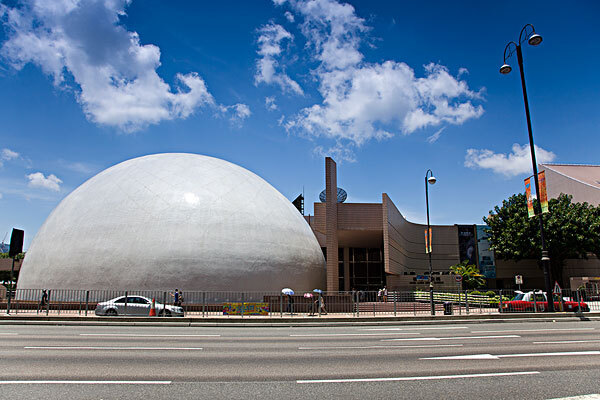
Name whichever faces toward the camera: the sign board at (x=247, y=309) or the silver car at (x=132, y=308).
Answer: the sign board

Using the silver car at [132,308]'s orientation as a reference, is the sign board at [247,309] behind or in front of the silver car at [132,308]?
in front

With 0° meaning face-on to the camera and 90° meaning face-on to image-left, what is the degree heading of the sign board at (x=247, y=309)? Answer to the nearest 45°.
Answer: approximately 0°

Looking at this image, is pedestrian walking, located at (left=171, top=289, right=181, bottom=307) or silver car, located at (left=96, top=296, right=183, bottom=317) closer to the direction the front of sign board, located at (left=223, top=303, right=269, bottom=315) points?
the silver car

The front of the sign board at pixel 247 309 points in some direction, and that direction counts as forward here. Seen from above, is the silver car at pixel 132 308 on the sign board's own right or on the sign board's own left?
on the sign board's own right

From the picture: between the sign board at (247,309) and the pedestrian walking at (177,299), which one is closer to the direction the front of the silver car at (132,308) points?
the sign board

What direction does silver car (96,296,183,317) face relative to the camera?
to the viewer's right

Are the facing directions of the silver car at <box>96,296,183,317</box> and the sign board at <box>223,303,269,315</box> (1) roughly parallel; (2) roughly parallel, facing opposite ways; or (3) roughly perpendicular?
roughly perpendicular

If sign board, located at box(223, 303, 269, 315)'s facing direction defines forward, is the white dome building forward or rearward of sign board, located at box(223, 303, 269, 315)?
rearward

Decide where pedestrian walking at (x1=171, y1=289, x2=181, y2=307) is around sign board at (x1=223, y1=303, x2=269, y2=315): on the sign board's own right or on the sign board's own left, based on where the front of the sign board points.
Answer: on the sign board's own right

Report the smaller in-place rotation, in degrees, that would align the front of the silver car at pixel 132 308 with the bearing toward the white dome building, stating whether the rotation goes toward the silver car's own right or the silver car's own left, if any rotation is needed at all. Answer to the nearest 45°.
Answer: approximately 90° to the silver car's own left

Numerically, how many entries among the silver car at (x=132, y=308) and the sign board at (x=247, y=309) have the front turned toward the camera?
1

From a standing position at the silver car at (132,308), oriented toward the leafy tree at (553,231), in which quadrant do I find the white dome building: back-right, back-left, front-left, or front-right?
front-left
